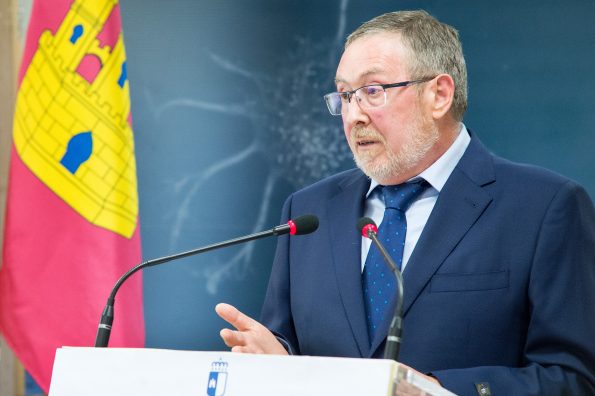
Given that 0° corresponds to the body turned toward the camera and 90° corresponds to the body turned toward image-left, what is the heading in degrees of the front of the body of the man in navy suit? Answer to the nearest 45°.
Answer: approximately 45°

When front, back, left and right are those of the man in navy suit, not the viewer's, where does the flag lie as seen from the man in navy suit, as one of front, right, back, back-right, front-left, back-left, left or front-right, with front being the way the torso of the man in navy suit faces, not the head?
right
